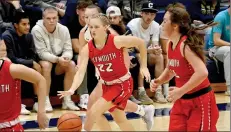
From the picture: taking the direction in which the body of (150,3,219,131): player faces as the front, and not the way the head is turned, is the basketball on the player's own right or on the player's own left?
on the player's own right

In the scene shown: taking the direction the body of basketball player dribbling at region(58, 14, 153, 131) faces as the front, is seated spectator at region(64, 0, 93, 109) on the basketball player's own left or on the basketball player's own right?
on the basketball player's own right

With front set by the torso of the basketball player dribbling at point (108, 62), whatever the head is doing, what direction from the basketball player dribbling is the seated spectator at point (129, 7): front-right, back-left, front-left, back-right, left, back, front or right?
back-right

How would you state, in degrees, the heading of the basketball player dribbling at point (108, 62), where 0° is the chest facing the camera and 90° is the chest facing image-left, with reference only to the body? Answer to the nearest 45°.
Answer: approximately 45°

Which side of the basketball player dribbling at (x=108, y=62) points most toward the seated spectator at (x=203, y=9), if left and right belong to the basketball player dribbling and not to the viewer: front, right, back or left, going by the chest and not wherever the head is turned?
back

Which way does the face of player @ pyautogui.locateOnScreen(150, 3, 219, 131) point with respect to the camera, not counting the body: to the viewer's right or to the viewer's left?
to the viewer's left
